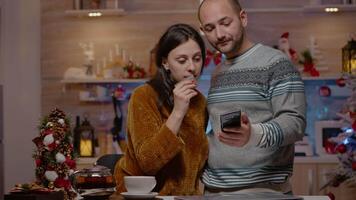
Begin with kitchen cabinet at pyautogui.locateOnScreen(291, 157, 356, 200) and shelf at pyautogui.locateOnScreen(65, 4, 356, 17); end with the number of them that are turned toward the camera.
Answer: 2

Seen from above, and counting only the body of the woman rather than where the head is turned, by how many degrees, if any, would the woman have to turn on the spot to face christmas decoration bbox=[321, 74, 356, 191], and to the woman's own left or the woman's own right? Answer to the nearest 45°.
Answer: approximately 90° to the woman's own left

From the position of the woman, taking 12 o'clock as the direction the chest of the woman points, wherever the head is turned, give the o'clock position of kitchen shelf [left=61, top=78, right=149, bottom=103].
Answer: The kitchen shelf is roughly at 7 o'clock from the woman.

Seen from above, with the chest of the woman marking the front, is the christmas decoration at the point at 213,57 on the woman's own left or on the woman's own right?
on the woman's own left

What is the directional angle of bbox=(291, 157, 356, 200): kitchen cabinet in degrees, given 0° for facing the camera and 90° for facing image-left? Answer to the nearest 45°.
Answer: approximately 0°

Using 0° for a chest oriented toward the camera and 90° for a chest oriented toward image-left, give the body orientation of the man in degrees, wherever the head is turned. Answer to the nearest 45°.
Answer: approximately 45°

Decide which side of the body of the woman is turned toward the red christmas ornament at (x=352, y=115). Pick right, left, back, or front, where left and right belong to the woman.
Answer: left
